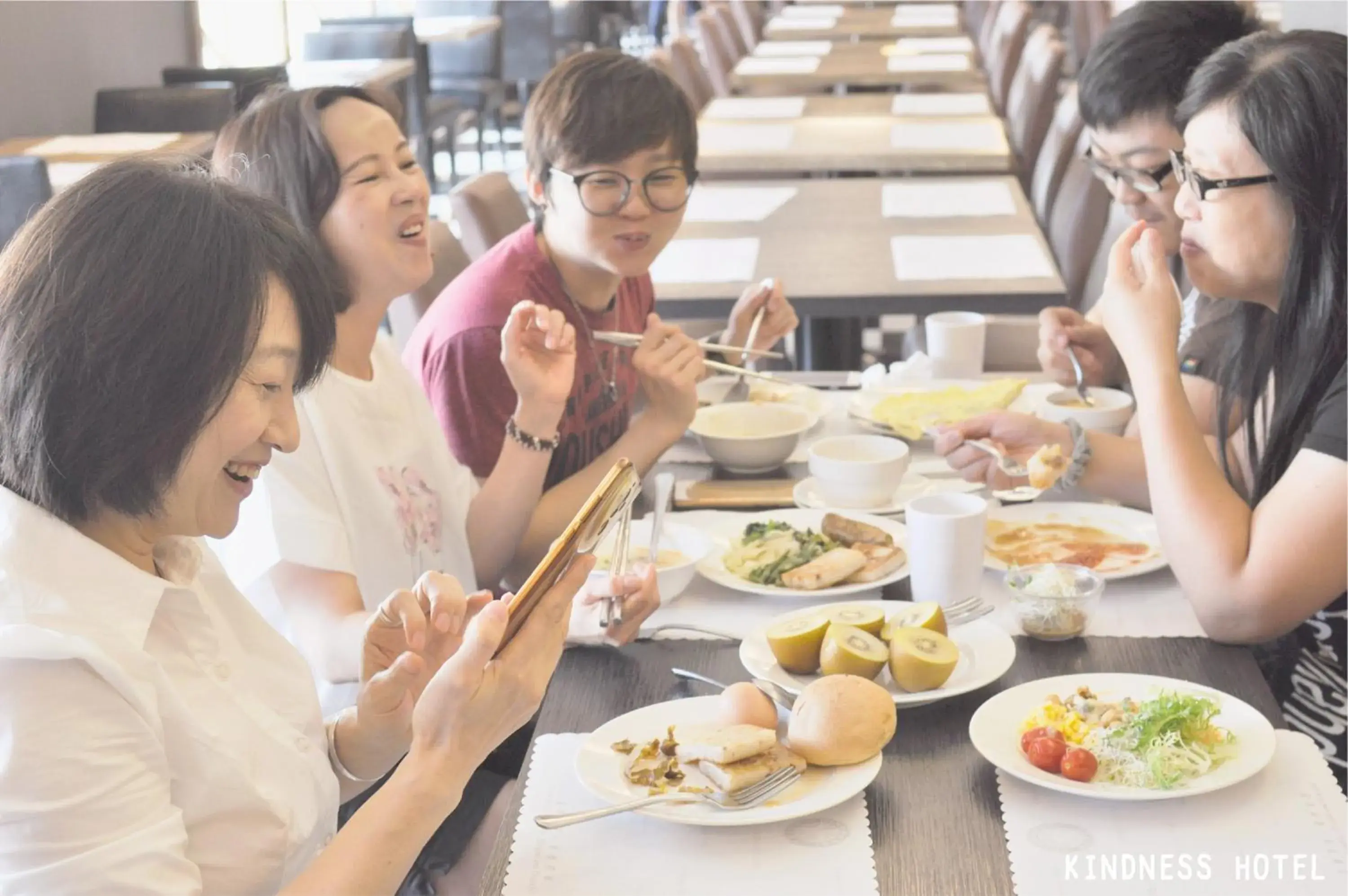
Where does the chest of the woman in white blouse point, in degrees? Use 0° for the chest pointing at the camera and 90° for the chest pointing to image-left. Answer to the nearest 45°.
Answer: approximately 270°

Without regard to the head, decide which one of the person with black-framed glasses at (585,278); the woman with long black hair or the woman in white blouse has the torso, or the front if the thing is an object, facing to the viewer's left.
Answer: the woman with long black hair

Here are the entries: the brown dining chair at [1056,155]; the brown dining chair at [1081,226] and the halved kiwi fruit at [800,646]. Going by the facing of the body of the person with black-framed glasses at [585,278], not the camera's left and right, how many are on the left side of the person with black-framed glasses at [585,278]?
2

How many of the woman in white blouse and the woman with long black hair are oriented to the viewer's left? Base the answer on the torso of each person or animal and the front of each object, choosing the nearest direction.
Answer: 1

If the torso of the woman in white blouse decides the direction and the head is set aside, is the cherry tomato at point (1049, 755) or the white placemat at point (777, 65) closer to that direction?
the cherry tomato

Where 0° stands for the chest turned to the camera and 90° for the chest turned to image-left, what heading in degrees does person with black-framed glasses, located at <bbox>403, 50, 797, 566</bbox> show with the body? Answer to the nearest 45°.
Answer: approximately 315°

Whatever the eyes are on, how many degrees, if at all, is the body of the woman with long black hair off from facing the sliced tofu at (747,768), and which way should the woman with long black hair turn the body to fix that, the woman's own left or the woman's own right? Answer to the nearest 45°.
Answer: approximately 45° to the woman's own left

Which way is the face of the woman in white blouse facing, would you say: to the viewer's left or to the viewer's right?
to the viewer's right

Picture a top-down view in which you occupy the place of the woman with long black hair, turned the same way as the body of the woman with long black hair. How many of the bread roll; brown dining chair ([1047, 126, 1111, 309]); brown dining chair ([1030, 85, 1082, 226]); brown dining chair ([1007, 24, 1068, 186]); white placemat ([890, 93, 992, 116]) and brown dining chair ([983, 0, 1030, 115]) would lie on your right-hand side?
5

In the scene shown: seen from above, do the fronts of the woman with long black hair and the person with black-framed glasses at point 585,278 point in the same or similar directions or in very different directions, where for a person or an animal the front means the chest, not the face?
very different directions

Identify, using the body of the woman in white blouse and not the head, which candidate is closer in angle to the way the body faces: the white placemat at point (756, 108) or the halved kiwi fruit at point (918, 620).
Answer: the halved kiwi fruit

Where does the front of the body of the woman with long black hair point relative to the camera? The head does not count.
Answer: to the viewer's left
